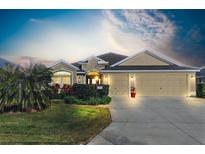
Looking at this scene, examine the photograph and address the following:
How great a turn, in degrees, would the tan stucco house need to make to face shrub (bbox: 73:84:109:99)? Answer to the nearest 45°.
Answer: approximately 45° to its right

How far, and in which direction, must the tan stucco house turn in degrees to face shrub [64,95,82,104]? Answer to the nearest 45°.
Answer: approximately 45° to its right

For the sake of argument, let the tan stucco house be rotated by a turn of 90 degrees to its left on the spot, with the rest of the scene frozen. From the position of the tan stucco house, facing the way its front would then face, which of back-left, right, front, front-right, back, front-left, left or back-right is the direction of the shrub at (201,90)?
front

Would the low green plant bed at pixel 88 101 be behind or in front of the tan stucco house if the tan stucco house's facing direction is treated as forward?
in front

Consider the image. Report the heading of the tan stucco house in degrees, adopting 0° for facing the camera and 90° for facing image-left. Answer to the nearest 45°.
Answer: approximately 0°
